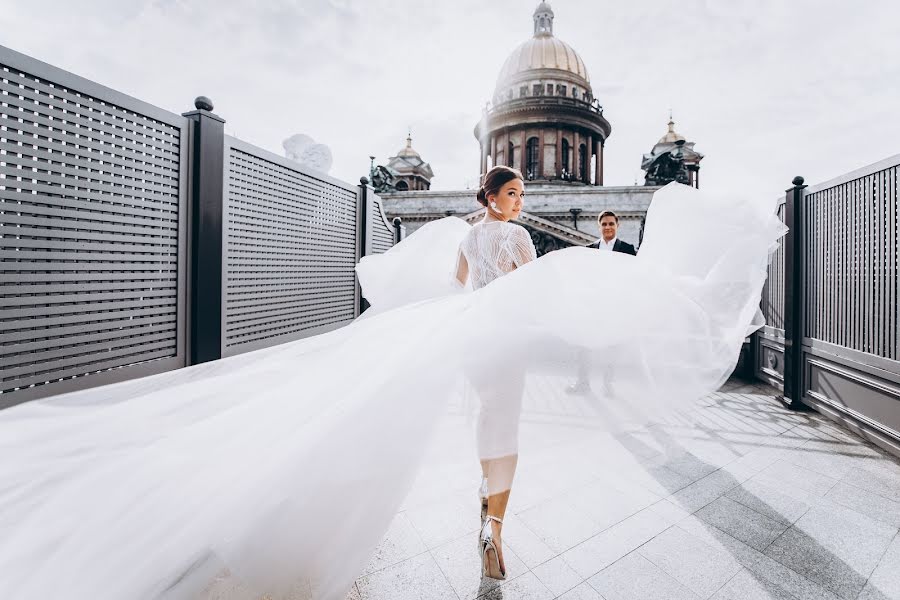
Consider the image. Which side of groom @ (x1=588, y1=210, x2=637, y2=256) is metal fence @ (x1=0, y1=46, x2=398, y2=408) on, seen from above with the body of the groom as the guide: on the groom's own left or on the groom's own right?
on the groom's own right

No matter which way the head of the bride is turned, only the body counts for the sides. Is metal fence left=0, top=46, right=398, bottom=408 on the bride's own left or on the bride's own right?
on the bride's own left

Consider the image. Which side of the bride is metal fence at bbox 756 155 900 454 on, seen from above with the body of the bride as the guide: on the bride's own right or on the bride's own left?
on the bride's own right

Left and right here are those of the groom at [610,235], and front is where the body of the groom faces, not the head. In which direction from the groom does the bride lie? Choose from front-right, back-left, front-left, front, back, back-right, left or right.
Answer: front

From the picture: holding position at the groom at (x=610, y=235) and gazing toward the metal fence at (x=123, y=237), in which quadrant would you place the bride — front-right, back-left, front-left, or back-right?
front-left

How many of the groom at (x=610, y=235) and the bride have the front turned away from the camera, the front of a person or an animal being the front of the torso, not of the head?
1

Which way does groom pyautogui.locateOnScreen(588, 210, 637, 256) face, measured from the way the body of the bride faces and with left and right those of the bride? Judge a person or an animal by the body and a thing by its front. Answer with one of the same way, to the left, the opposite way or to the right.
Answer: the opposite way

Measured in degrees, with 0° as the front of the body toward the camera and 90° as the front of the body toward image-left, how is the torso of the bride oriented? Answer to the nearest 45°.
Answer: approximately 180°

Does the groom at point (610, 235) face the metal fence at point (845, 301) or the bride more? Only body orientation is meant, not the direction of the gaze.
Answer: the bride

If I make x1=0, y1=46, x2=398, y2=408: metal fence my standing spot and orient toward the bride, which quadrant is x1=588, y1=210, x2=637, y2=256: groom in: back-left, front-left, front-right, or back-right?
front-left

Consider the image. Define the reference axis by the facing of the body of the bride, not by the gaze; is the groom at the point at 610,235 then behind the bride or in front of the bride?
in front

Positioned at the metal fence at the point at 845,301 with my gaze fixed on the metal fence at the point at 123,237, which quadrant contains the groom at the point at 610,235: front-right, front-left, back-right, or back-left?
front-right

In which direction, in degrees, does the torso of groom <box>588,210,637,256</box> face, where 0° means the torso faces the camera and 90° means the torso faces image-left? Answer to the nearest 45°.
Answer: approximately 0°
